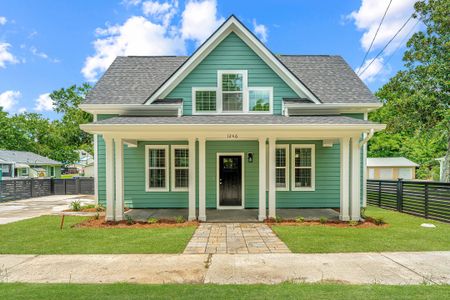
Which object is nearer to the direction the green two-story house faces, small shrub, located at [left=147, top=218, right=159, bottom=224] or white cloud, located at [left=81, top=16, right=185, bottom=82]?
the small shrub

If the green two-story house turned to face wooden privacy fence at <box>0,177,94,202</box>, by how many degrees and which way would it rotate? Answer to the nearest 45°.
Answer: approximately 135° to its right

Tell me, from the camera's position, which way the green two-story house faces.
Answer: facing the viewer

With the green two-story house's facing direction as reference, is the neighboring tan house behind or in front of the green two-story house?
behind
